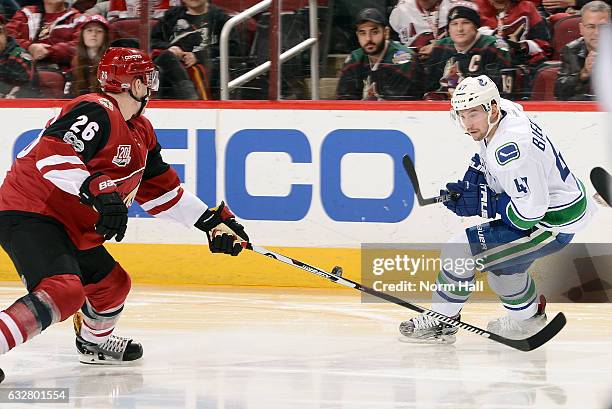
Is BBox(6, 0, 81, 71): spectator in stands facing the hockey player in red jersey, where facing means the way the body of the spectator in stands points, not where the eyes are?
yes

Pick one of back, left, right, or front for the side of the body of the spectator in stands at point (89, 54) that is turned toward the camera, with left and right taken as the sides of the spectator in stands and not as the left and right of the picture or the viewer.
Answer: front

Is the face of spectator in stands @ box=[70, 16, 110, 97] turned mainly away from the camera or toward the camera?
toward the camera

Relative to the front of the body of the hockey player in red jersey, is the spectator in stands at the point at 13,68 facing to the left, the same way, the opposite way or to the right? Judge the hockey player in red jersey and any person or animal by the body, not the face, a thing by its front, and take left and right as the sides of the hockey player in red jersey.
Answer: to the right

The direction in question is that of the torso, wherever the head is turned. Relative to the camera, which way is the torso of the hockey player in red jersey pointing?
to the viewer's right

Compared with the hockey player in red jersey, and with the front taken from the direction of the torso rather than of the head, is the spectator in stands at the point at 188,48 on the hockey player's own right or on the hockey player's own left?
on the hockey player's own left

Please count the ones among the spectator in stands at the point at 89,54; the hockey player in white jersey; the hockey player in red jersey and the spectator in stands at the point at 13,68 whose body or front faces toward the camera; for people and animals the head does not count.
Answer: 2

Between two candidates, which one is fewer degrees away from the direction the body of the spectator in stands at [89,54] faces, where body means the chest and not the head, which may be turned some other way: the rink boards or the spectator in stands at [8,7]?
the rink boards

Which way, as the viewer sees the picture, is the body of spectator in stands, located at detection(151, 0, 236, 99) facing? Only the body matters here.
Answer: toward the camera

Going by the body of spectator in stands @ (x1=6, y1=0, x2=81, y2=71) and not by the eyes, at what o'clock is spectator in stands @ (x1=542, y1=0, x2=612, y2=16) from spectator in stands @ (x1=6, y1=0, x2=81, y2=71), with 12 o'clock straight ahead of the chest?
spectator in stands @ (x1=542, y1=0, x2=612, y2=16) is roughly at 10 o'clock from spectator in stands @ (x1=6, y1=0, x2=81, y2=71).

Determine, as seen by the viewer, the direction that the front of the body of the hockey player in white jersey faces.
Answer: to the viewer's left

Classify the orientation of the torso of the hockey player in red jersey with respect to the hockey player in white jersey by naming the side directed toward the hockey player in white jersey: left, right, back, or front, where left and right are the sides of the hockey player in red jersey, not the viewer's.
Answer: front

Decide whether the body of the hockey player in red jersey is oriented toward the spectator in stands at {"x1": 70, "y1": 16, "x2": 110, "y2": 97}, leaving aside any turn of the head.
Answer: no

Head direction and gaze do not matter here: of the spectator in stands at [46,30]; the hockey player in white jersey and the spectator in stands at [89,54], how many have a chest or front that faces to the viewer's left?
1

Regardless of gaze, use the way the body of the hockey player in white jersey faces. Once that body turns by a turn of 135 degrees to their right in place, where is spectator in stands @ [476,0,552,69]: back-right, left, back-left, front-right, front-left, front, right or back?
front-left

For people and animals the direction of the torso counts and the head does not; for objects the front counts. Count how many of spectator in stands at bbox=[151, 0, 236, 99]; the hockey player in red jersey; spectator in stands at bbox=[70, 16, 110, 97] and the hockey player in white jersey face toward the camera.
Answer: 2
